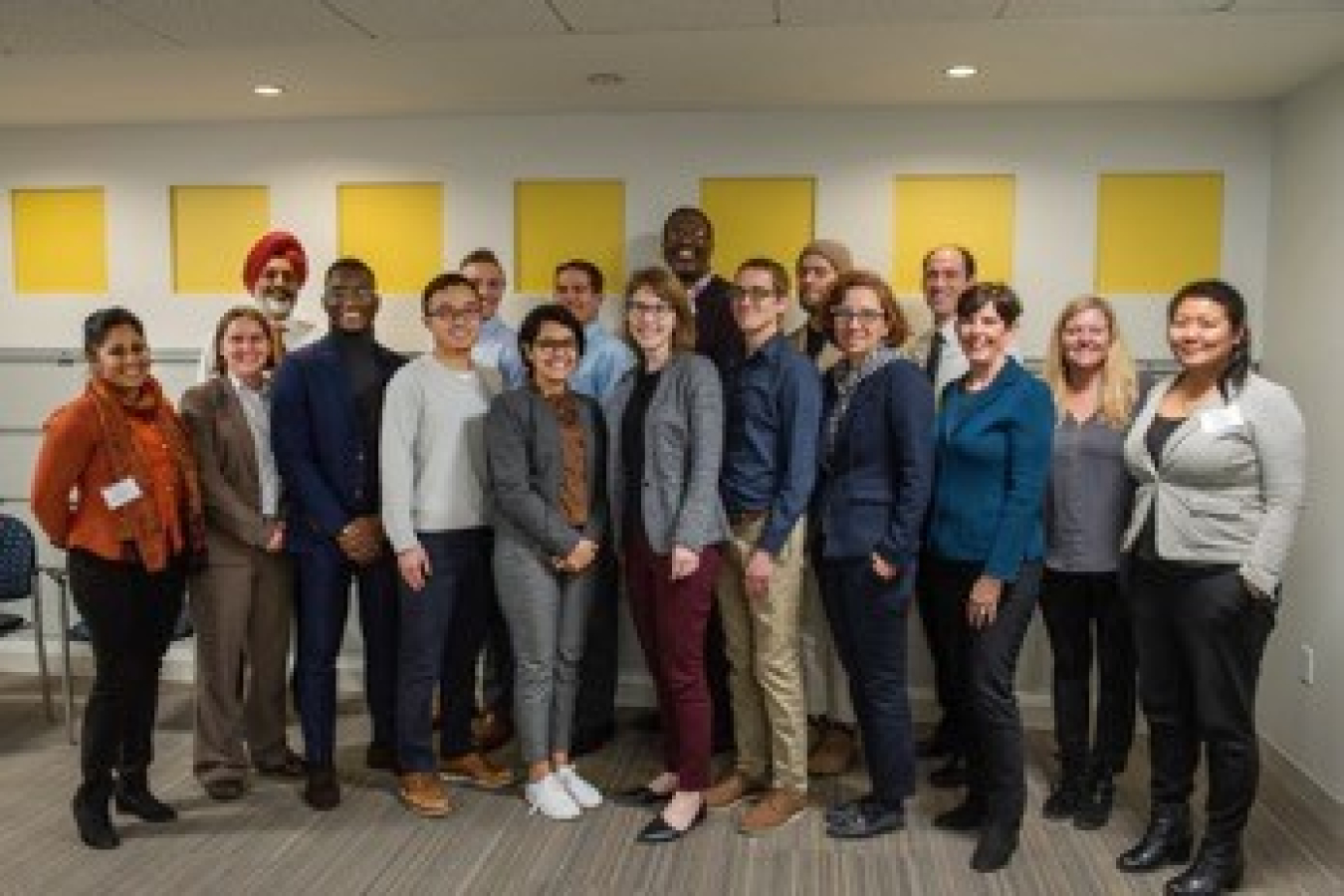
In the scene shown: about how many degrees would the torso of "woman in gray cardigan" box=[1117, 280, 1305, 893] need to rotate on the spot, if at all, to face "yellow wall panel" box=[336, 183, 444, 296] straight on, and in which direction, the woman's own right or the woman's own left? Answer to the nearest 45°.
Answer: approximately 45° to the woman's own right

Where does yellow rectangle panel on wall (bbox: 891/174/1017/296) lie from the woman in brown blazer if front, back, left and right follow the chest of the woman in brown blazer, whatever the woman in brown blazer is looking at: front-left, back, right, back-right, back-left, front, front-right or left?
front-left

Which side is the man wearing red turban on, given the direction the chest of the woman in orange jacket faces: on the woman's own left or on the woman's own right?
on the woman's own left

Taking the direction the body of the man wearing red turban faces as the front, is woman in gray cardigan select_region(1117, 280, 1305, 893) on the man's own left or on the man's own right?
on the man's own left

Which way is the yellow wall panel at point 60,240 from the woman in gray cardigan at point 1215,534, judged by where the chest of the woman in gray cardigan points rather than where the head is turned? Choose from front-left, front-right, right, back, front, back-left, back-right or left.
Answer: front-right

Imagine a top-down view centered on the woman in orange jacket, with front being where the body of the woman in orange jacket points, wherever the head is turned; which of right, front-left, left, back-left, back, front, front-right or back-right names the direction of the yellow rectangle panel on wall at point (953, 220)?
front-left

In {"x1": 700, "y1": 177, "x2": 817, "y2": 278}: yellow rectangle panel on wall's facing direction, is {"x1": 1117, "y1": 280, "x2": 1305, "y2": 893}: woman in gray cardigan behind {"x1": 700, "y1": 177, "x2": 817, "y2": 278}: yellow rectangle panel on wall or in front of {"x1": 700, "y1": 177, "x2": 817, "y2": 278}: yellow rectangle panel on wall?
in front

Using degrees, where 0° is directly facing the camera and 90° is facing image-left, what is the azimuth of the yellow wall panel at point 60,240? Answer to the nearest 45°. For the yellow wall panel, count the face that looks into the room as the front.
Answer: approximately 0°

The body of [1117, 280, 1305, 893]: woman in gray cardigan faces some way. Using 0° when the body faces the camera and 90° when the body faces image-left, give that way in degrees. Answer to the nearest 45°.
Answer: approximately 45°

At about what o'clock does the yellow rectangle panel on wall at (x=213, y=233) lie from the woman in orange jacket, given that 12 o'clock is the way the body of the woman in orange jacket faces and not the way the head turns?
The yellow rectangle panel on wall is roughly at 8 o'clock from the woman in orange jacket.
